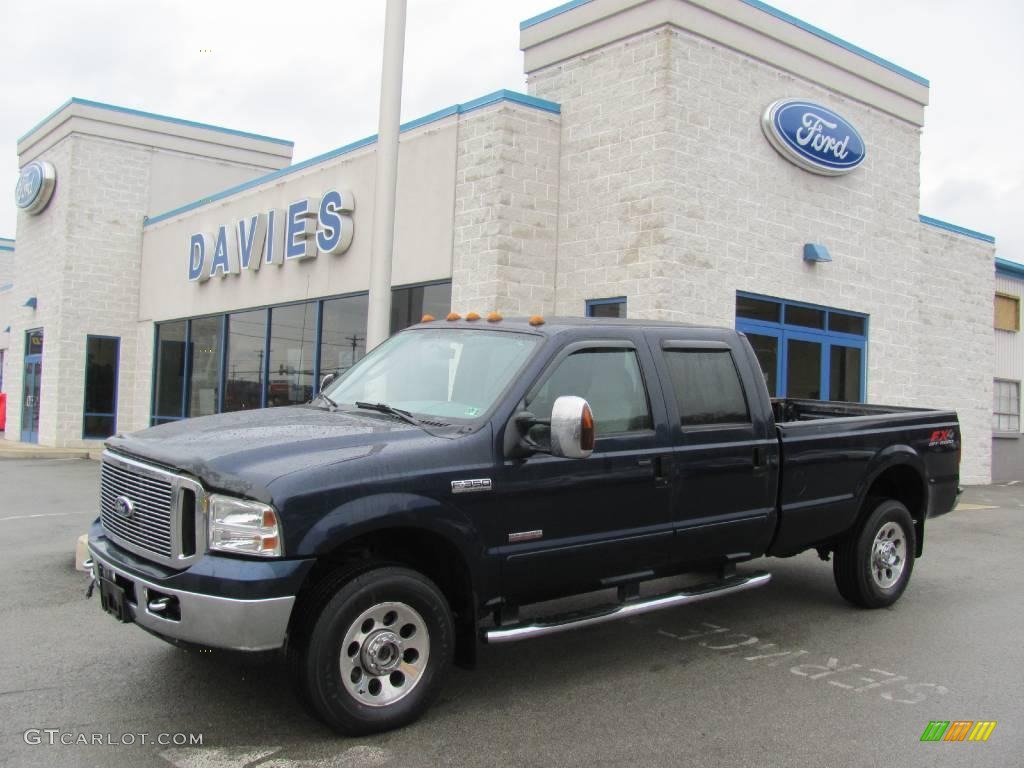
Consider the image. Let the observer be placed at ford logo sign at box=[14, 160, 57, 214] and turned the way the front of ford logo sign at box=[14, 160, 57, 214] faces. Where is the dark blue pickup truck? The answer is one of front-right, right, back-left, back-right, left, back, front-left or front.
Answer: front-left

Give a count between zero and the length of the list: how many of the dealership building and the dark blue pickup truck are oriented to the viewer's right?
0

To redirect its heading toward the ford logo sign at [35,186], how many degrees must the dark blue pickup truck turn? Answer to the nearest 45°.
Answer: approximately 90° to its right

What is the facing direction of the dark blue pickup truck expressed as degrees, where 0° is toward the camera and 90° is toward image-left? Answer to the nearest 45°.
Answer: approximately 45°

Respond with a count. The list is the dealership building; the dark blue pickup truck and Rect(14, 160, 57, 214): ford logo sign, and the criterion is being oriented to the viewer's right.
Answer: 0

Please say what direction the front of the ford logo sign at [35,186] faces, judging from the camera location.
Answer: facing the viewer and to the left of the viewer

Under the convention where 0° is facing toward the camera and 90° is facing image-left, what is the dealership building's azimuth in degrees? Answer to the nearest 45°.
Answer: approximately 45°

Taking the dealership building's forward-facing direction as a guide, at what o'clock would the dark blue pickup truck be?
The dark blue pickup truck is roughly at 11 o'clock from the dealership building.

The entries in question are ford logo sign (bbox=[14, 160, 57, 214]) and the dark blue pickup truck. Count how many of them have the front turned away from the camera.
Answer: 0
